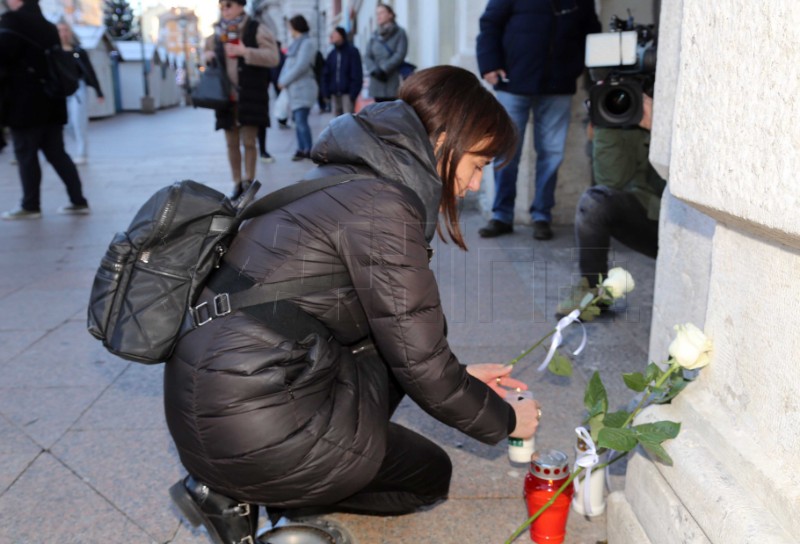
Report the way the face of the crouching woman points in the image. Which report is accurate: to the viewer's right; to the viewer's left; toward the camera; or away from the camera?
to the viewer's right

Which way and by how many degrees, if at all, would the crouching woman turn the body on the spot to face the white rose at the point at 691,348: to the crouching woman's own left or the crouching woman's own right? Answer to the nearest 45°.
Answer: approximately 45° to the crouching woman's own right

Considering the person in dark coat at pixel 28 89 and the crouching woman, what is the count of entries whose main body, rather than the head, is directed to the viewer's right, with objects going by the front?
1

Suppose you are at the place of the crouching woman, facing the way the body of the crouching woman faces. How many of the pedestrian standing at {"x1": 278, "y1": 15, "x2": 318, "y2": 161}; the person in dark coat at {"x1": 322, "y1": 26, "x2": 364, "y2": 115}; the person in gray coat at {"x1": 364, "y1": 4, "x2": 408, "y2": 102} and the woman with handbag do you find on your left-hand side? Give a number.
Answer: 4

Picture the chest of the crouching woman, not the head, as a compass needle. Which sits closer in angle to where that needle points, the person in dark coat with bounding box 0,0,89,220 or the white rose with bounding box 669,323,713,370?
the white rose

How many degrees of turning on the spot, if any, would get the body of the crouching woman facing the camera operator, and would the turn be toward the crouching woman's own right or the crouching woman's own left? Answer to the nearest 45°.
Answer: approximately 45° to the crouching woman's own left

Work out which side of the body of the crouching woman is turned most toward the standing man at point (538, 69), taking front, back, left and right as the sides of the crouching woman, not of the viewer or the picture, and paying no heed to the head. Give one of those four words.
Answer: left

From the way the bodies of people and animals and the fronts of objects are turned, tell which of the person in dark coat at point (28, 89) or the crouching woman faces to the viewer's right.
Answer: the crouching woman

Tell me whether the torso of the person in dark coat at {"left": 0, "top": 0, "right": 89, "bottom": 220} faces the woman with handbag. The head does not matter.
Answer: no

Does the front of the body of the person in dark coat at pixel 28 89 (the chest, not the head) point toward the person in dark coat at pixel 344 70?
no

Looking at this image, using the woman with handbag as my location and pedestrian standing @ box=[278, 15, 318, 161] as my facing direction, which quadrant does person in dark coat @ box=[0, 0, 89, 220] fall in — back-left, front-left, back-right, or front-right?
back-left

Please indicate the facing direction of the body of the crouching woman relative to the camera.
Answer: to the viewer's right
